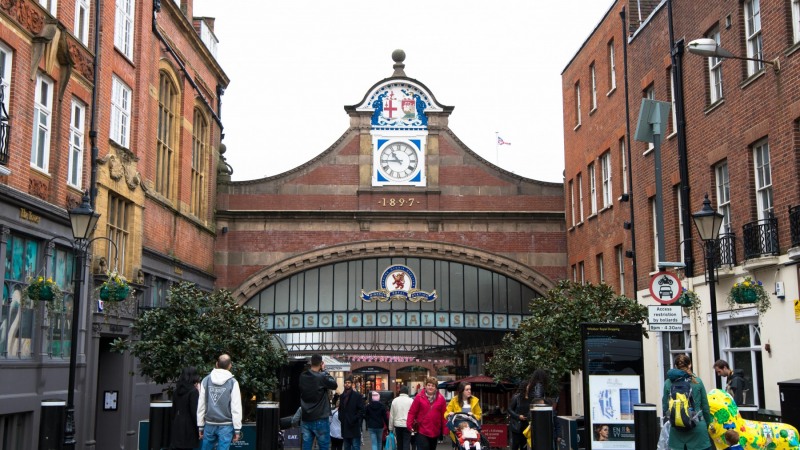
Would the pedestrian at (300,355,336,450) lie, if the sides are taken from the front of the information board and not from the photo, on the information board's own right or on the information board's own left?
on the information board's own right

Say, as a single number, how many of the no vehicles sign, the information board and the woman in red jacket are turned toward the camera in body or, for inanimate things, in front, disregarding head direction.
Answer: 3

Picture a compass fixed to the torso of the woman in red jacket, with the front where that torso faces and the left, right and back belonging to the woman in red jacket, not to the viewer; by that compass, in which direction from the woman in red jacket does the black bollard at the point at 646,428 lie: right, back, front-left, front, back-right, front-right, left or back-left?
front-left

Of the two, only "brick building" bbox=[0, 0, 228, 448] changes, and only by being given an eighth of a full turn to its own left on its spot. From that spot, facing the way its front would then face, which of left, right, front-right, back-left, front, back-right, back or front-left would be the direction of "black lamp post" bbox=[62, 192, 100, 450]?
right

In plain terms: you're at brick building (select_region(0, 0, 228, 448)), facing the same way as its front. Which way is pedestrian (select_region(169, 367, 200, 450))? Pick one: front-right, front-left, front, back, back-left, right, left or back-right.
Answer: front-right

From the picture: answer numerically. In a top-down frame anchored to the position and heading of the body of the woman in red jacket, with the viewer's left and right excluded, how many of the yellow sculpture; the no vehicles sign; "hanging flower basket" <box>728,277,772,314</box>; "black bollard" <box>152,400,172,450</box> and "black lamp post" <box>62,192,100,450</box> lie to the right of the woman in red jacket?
2

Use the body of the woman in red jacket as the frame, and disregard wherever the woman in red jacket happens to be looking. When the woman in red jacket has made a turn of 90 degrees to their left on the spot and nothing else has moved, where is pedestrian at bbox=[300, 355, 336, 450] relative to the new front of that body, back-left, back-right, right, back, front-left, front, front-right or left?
back-right

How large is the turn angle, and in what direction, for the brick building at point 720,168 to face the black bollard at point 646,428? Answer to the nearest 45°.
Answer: approximately 45° to its left

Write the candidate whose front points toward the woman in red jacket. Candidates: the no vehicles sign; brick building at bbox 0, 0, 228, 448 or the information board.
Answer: the brick building

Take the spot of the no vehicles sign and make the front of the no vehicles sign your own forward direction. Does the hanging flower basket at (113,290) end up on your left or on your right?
on your right

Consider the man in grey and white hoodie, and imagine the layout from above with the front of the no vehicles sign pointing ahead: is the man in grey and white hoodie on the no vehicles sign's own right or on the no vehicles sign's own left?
on the no vehicles sign's own right

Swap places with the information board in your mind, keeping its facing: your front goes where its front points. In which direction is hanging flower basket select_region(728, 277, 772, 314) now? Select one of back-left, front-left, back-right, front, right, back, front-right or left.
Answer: back-left

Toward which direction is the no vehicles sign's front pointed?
toward the camera

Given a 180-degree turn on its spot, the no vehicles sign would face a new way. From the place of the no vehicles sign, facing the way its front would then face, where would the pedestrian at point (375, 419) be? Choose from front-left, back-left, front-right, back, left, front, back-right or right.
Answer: front-left

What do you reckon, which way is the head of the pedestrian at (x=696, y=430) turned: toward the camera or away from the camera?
away from the camera

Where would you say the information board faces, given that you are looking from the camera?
facing the viewer

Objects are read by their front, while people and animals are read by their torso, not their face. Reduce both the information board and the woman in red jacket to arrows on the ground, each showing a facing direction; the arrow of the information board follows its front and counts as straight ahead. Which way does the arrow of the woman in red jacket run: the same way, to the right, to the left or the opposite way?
the same way

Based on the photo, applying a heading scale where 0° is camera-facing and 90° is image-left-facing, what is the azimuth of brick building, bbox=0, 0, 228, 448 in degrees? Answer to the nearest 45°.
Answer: approximately 315°
